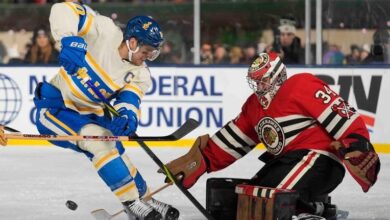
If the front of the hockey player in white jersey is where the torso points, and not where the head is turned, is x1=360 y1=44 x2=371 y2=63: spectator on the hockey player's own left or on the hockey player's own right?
on the hockey player's own left

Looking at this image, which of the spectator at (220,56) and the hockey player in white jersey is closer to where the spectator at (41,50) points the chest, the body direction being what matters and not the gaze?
the hockey player in white jersey

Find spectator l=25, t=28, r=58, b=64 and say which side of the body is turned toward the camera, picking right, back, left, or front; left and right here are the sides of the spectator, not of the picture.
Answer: front

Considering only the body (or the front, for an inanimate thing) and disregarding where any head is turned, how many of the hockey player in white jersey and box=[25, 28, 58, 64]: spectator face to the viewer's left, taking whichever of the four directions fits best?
0

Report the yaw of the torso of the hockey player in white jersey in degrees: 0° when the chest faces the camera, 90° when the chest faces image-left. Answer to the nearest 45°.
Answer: approximately 315°

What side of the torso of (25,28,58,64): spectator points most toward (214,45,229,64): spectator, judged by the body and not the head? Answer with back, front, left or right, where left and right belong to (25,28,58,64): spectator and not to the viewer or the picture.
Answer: left

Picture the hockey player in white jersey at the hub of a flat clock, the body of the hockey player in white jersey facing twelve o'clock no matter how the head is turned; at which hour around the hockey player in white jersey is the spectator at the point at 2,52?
The spectator is roughly at 7 o'clock from the hockey player in white jersey.

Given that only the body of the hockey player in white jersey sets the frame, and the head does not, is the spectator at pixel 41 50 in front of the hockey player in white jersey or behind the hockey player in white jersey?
behind

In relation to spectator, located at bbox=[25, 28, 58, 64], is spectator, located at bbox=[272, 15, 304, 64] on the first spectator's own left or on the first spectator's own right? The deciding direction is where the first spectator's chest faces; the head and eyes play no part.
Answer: on the first spectator's own left
